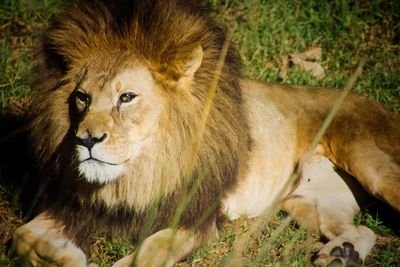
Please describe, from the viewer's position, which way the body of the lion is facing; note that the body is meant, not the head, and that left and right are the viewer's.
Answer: facing the viewer and to the left of the viewer
